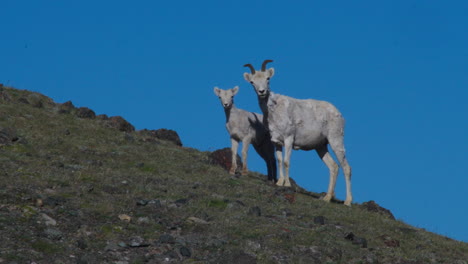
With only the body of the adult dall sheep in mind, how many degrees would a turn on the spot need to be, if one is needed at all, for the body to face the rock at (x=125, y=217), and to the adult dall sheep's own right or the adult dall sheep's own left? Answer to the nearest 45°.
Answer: approximately 45° to the adult dall sheep's own left

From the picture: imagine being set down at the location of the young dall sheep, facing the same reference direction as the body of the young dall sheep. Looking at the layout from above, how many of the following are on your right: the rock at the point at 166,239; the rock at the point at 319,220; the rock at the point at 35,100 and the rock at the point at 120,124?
2

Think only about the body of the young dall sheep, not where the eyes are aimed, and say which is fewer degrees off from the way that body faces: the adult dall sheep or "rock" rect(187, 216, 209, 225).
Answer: the rock

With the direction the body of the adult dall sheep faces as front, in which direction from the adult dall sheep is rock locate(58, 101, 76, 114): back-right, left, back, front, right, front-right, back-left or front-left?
front-right

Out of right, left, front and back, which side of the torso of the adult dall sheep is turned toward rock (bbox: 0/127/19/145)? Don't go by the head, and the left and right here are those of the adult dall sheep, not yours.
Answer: front

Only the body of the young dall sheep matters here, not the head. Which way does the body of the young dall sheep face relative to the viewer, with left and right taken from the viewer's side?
facing the viewer and to the left of the viewer

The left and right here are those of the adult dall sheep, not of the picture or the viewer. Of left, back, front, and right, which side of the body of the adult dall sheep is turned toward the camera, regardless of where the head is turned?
left

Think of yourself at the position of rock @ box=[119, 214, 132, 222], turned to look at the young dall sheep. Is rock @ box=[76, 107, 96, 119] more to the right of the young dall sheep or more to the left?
left

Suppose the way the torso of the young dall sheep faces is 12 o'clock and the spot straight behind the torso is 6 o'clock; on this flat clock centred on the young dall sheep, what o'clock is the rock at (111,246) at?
The rock is roughly at 11 o'clock from the young dall sheep.

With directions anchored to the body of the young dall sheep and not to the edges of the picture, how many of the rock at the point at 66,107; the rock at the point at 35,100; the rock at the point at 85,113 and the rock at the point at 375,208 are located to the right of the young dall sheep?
3

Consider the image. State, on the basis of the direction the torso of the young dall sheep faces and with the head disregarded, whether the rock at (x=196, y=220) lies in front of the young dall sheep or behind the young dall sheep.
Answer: in front

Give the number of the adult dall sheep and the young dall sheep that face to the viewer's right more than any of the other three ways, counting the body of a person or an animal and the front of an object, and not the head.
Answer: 0

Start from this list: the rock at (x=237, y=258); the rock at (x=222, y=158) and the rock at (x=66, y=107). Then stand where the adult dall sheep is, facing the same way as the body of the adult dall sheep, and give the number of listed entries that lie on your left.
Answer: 1

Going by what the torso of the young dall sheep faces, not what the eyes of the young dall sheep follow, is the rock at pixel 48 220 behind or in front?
in front

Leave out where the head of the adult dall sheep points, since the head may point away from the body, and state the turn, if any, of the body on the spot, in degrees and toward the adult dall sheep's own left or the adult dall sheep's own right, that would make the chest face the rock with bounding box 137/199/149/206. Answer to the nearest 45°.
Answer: approximately 45° to the adult dall sheep's own left

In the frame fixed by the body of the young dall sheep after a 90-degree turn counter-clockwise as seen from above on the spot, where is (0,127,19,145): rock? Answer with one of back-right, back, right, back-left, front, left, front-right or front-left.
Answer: back-right
